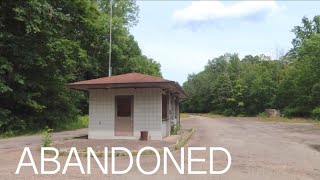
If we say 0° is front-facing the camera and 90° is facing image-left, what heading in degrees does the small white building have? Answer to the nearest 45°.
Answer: approximately 0°
